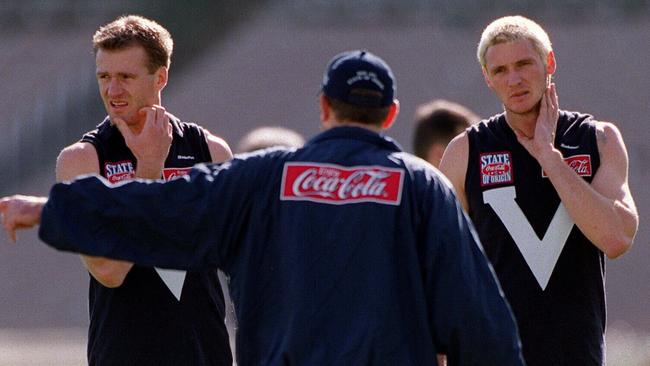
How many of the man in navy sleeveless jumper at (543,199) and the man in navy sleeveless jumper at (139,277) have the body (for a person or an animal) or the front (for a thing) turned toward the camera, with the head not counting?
2

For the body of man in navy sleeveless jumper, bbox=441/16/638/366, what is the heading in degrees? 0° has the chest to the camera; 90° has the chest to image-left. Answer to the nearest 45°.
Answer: approximately 0°

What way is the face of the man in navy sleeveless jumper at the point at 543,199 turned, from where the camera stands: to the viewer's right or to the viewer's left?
to the viewer's left

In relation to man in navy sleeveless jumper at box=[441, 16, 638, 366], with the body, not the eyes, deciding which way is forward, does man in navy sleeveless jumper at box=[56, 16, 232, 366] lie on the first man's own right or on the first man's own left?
on the first man's own right
